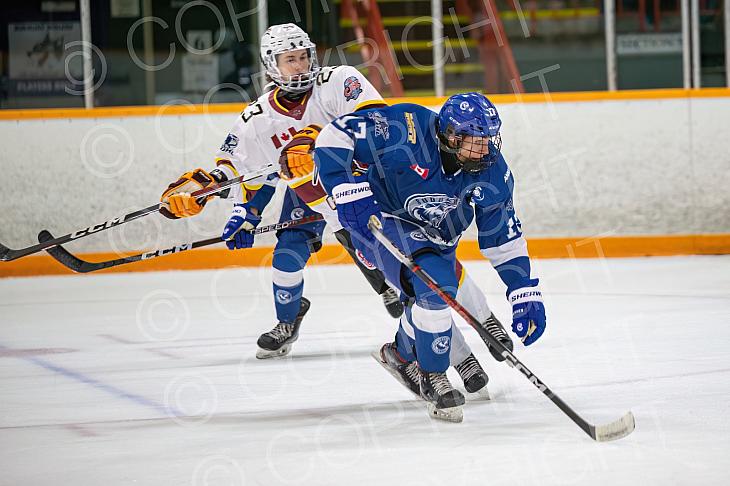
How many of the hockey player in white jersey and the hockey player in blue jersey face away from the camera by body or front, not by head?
0

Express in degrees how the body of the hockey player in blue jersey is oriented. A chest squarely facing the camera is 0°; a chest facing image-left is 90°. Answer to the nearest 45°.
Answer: approximately 315°

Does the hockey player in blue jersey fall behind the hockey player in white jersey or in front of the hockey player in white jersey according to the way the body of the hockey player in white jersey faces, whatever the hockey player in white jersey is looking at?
in front

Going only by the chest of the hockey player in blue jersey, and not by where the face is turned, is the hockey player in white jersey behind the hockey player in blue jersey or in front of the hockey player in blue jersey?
behind
